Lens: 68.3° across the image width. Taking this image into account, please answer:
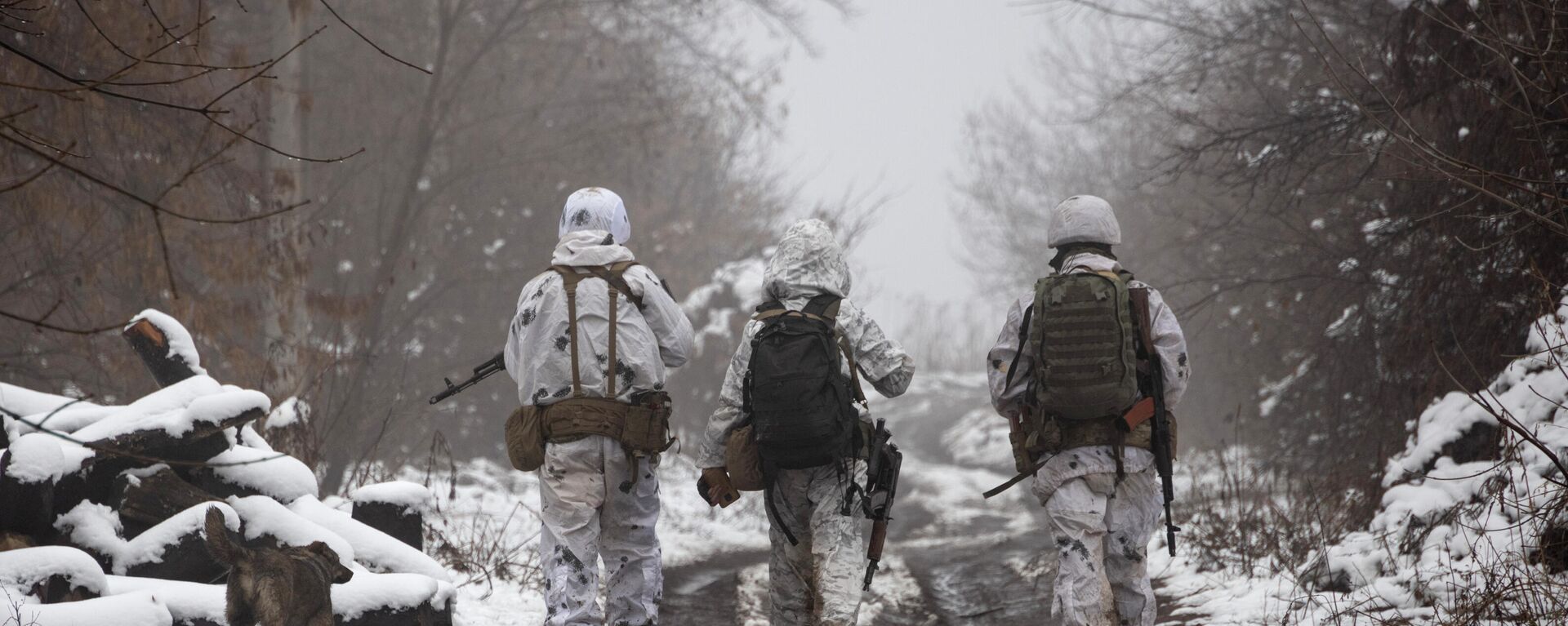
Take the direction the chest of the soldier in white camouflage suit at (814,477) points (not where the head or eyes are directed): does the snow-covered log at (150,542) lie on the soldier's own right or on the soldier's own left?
on the soldier's own left

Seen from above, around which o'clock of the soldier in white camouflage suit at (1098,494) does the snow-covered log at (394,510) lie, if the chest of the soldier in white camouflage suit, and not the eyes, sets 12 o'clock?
The snow-covered log is roughly at 9 o'clock from the soldier in white camouflage suit.

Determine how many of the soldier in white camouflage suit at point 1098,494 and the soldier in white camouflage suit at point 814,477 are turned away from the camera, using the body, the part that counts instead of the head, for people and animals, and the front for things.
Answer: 2

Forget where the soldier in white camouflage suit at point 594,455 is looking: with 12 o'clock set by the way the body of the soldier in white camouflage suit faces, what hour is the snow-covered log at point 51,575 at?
The snow-covered log is roughly at 9 o'clock from the soldier in white camouflage suit.

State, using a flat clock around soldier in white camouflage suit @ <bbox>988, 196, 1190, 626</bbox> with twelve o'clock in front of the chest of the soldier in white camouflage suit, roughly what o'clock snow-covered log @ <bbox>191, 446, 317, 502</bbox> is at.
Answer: The snow-covered log is roughly at 9 o'clock from the soldier in white camouflage suit.

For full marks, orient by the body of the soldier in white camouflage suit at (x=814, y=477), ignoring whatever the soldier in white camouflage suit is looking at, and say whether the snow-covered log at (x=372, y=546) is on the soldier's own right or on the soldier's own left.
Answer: on the soldier's own left

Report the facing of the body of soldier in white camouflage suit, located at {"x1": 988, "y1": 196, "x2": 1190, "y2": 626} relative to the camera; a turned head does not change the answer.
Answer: away from the camera

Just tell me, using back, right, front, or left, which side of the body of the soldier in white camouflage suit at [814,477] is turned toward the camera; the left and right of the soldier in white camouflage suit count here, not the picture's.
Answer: back

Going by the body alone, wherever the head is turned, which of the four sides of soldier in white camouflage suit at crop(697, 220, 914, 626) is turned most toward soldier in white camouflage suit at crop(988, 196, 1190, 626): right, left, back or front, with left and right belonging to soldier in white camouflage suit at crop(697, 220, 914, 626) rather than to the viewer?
right

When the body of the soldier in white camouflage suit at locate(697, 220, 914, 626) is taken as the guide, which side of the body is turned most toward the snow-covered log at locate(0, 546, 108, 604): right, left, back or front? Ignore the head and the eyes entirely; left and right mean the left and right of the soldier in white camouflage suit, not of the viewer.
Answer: left

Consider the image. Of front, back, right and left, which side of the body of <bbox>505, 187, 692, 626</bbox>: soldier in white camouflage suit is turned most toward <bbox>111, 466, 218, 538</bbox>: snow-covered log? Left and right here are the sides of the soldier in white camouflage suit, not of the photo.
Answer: left

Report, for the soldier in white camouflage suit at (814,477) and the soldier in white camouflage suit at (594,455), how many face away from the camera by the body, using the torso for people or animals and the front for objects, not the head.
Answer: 2

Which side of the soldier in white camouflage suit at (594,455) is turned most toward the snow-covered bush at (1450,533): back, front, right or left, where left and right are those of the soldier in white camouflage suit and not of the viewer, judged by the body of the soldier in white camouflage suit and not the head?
right

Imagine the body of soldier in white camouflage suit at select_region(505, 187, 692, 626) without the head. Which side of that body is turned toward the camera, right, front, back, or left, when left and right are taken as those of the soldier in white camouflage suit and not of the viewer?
back

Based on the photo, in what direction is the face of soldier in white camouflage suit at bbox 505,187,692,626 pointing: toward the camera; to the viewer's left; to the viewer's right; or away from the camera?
away from the camera
